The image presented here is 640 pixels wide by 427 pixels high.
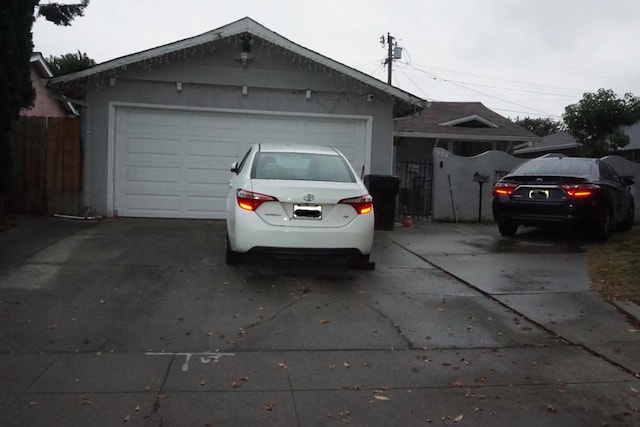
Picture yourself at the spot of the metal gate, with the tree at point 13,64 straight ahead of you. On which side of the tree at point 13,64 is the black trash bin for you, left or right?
left

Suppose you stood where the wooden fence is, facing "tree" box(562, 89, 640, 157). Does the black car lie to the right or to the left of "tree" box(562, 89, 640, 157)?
right

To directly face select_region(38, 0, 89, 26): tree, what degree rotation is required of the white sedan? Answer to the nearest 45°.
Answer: approximately 45° to its left

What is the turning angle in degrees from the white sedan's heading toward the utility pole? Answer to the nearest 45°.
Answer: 0° — it already faces it

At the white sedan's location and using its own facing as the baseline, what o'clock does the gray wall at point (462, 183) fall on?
The gray wall is roughly at 1 o'clock from the white sedan.

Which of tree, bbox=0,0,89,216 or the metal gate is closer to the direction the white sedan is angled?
the metal gate

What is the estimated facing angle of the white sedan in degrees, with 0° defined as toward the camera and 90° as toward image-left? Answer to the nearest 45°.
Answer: approximately 180°

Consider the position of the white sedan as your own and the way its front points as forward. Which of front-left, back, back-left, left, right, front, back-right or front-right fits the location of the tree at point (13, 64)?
front-left
